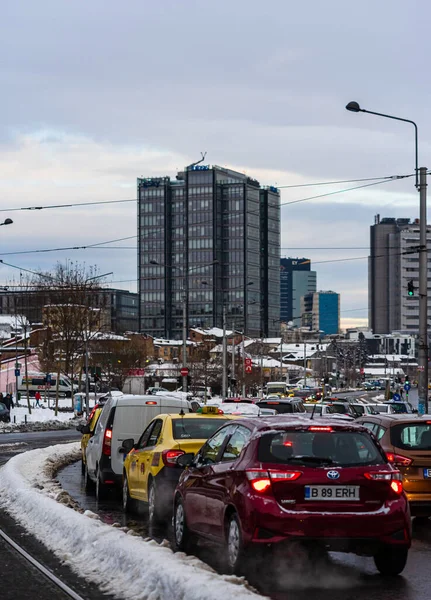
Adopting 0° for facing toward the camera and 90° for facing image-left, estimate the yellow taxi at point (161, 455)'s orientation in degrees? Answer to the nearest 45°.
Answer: approximately 135°

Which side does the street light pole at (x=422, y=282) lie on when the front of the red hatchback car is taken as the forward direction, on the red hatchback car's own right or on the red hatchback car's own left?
on the red hatchback car's own right

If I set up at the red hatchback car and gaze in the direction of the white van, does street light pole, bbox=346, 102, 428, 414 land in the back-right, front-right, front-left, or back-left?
front-right

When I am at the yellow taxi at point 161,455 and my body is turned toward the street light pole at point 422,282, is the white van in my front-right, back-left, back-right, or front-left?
front-left

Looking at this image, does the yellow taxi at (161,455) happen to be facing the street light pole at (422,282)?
no

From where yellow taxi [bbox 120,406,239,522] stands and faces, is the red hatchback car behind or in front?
behind

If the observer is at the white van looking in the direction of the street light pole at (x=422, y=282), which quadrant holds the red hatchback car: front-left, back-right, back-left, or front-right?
back-right

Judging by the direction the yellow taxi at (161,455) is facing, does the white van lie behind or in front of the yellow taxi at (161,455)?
in front

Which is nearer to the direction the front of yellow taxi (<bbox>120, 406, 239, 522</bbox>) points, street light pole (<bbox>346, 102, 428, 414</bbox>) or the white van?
the white van

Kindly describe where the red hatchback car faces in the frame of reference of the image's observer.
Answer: facing away from the viewer and to the left of the viewer

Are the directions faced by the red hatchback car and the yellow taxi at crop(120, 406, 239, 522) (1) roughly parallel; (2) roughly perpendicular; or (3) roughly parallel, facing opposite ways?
roughly parallel

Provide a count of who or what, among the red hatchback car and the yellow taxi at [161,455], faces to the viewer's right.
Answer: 0
